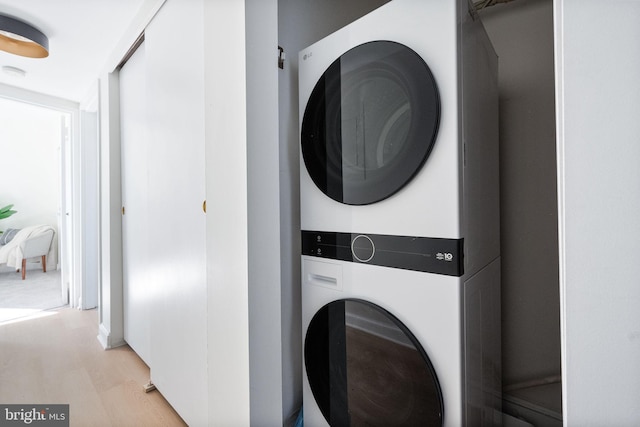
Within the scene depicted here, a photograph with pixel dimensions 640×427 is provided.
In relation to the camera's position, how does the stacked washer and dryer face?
facing the viewer and to the left of the viewer

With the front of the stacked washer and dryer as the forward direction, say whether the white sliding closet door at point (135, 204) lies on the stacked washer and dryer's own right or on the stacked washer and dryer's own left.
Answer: on the stacked washer and dryer's own right

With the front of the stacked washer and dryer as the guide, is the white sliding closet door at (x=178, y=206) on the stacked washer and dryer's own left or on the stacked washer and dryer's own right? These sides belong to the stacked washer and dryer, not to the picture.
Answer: on the stacked washer and dryer's own right

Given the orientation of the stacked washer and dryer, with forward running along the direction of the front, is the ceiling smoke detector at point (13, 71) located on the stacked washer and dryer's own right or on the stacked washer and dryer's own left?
on the stacked washer and dryer's own right

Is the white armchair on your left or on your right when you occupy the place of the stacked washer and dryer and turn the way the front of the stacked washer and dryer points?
on your right
